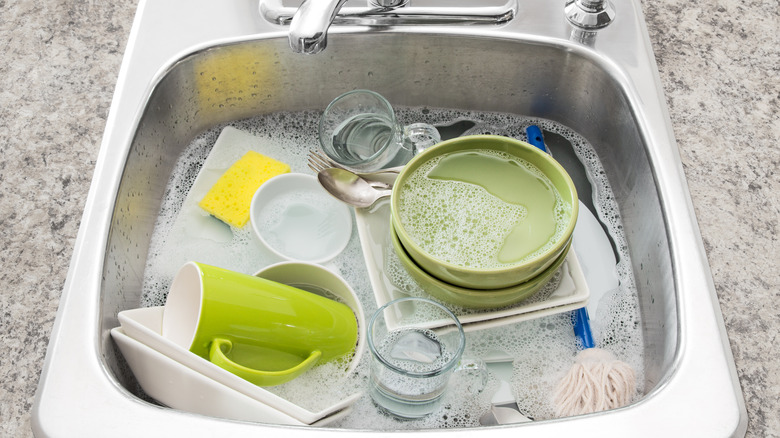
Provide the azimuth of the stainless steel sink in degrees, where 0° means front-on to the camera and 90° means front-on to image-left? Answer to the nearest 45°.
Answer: approximately 0°
